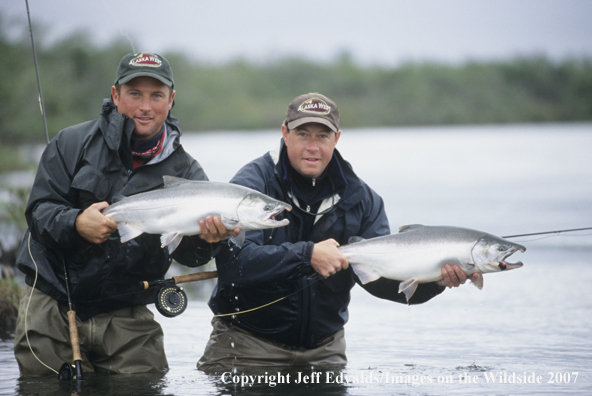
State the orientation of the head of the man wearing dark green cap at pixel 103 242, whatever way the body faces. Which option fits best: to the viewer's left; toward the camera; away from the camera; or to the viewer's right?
toward the camera

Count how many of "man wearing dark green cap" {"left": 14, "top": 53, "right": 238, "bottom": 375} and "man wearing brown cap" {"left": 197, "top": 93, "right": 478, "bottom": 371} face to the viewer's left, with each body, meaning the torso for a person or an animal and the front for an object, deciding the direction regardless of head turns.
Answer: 0

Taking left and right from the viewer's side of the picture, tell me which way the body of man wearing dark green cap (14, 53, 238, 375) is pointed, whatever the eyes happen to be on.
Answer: facing the viewer and to the right of the viewer

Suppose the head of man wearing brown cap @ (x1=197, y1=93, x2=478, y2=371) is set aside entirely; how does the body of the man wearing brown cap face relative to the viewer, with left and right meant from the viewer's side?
facing the viewer

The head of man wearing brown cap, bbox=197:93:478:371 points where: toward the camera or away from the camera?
toward the camera

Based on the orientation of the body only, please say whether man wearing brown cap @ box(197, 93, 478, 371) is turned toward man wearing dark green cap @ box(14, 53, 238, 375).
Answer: no
